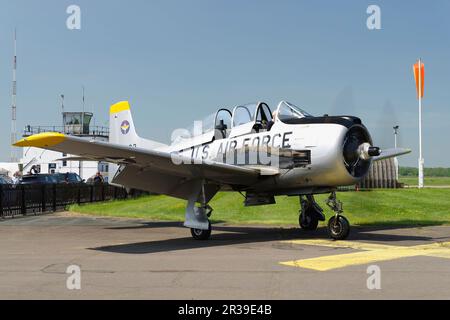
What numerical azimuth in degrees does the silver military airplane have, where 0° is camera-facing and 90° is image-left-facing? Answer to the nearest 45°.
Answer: approximately 315°

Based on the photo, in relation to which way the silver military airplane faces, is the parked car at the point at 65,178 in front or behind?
behind

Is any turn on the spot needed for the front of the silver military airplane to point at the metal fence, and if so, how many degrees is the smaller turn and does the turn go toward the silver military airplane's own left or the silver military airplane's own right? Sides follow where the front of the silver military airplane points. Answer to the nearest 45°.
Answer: approximately 180°
